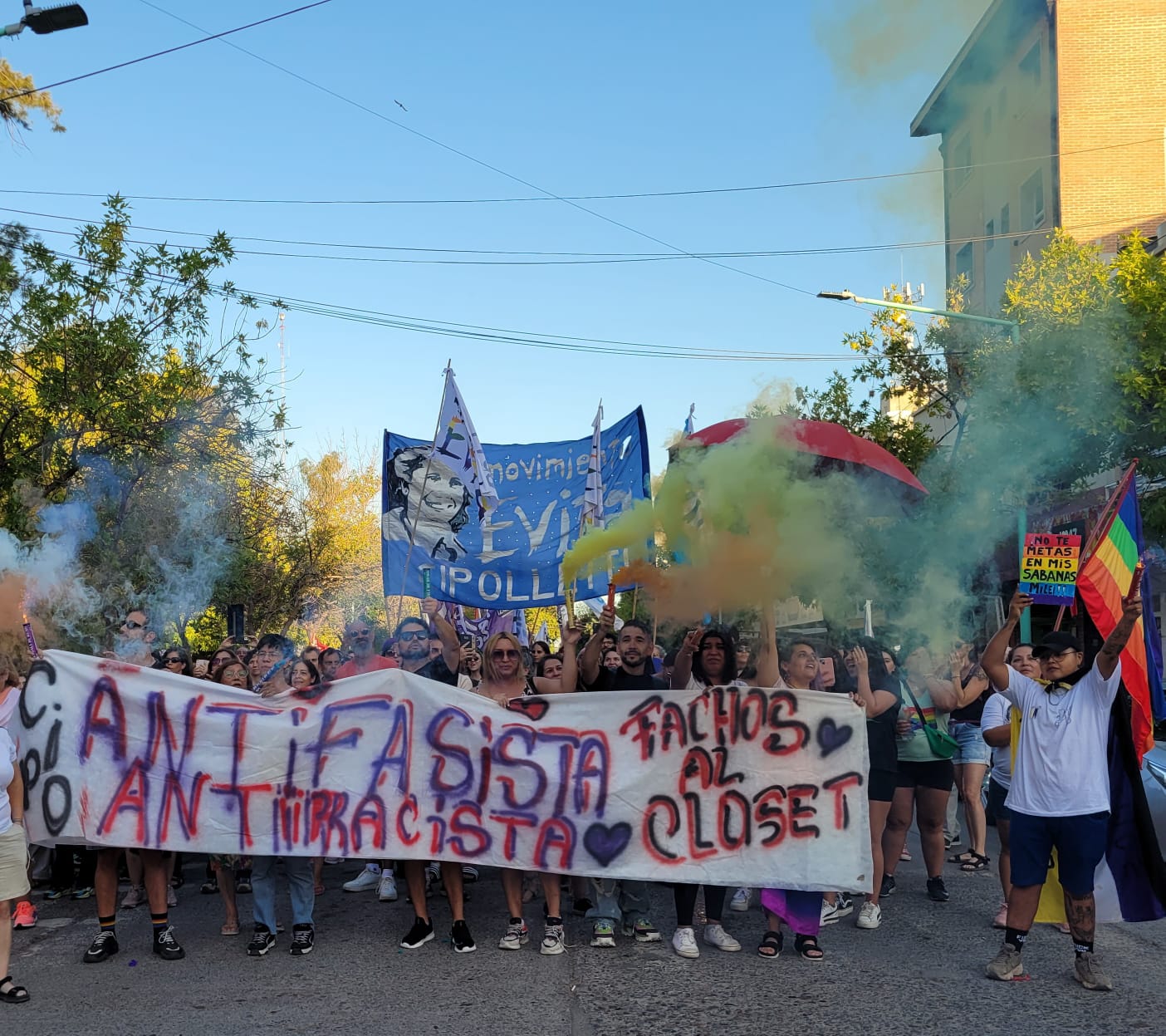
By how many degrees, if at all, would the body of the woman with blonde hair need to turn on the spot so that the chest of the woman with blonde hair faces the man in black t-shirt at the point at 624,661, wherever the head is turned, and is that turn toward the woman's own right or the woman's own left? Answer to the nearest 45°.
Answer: approximately 90° to the woman's own left

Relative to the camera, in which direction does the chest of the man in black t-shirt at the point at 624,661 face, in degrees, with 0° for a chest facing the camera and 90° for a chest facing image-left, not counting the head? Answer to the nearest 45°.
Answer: approximately 0°

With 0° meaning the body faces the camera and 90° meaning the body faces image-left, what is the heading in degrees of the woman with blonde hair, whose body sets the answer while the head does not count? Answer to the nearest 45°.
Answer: approximately 0°

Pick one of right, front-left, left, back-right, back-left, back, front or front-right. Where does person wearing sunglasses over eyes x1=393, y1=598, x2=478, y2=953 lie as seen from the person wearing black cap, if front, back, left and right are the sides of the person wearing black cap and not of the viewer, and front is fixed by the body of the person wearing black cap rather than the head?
right

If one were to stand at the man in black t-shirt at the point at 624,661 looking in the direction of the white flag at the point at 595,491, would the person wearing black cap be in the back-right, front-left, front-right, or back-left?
back-right
